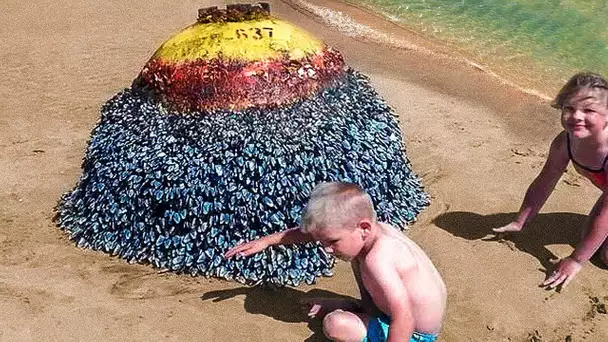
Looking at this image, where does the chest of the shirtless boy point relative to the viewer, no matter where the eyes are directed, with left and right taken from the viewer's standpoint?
facing to the left of the viewer
